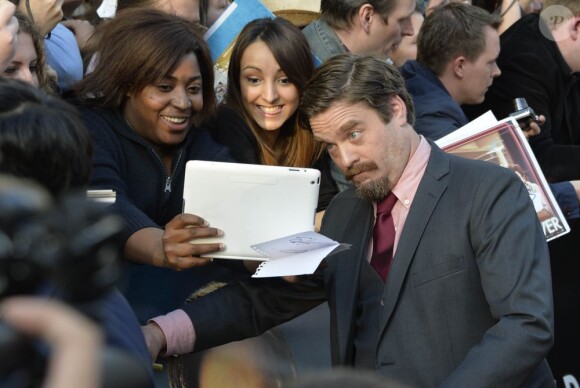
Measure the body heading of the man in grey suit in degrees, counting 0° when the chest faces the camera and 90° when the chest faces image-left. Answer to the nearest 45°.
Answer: approximately 45°

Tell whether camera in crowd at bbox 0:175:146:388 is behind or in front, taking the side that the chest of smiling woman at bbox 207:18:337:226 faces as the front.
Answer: in front

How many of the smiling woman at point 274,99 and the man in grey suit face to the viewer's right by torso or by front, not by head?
0

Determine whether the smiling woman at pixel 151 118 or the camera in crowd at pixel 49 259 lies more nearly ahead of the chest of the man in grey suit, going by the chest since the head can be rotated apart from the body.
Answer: the camera in crowd

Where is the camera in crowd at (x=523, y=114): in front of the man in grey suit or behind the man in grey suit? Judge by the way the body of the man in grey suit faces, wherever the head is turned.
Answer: behind

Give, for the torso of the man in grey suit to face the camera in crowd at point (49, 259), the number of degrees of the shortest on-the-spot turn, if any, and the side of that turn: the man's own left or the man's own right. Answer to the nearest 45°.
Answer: approximately 45° to the man's own left

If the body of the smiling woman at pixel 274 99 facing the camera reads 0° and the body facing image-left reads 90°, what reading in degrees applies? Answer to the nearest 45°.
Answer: approximately 0°
